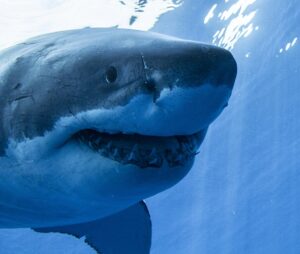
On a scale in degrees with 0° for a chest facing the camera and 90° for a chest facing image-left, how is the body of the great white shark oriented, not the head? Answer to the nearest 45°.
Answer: approximately 315°
